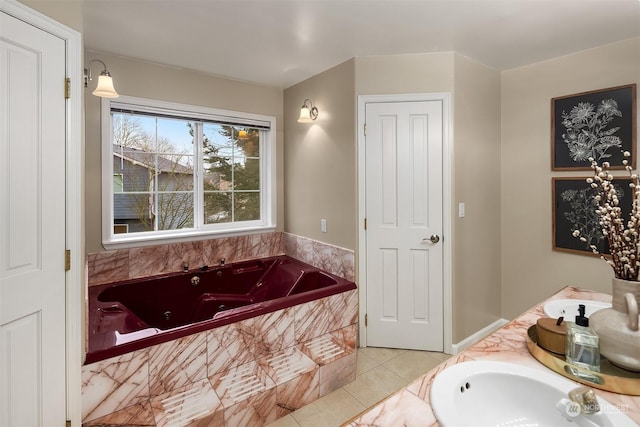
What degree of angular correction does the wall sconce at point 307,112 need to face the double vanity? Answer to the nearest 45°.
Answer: approximately 45° to its left

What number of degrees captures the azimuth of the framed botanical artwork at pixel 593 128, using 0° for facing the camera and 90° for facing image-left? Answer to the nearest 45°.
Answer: approximately 45°

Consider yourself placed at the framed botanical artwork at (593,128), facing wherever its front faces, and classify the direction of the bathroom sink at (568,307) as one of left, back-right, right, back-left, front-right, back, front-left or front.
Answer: front-left

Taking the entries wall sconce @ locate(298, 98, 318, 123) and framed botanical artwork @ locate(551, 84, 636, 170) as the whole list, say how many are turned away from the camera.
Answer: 0

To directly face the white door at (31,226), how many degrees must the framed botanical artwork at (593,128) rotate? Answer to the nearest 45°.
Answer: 0° — it already faces it

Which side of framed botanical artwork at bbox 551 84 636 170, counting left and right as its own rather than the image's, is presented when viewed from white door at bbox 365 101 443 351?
front

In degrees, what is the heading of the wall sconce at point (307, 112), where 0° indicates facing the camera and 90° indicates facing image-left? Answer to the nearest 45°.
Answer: approximately 45°
